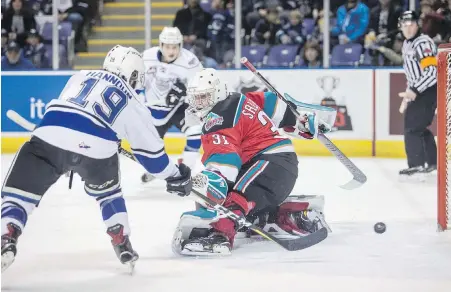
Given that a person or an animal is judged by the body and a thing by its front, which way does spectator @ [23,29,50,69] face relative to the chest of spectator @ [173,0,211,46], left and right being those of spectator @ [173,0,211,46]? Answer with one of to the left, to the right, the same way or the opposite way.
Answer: the same way

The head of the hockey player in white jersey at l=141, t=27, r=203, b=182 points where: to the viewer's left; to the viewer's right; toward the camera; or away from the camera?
toward the camera

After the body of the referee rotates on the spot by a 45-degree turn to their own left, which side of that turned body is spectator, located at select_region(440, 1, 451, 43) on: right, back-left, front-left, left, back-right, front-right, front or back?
back

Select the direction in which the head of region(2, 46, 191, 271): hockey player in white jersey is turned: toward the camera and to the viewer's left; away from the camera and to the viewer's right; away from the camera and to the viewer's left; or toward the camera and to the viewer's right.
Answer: away from the camera and to the viewer's right

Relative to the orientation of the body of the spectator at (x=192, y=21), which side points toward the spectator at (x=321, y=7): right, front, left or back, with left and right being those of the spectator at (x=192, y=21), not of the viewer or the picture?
left

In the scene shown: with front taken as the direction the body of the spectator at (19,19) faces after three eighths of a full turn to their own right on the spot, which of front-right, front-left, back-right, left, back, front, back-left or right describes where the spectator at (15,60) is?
back-left

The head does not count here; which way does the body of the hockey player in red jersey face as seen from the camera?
to the viewer's left

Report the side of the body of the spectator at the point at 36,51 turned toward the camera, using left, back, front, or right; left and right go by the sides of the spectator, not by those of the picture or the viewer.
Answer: front

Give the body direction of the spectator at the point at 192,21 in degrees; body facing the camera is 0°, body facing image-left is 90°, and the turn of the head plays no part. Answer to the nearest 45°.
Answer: approximately 0°

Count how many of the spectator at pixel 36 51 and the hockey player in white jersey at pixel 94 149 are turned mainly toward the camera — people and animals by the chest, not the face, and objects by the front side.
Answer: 1

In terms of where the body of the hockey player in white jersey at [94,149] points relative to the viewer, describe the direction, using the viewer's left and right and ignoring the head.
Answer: facing away from the viewer and to the right of the viewer

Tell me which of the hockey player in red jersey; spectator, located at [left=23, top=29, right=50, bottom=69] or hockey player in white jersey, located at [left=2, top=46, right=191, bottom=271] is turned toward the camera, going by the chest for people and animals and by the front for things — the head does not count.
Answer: the spectator

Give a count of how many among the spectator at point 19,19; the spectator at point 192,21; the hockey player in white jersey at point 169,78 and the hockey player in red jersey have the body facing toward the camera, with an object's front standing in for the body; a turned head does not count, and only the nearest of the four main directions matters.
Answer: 3
